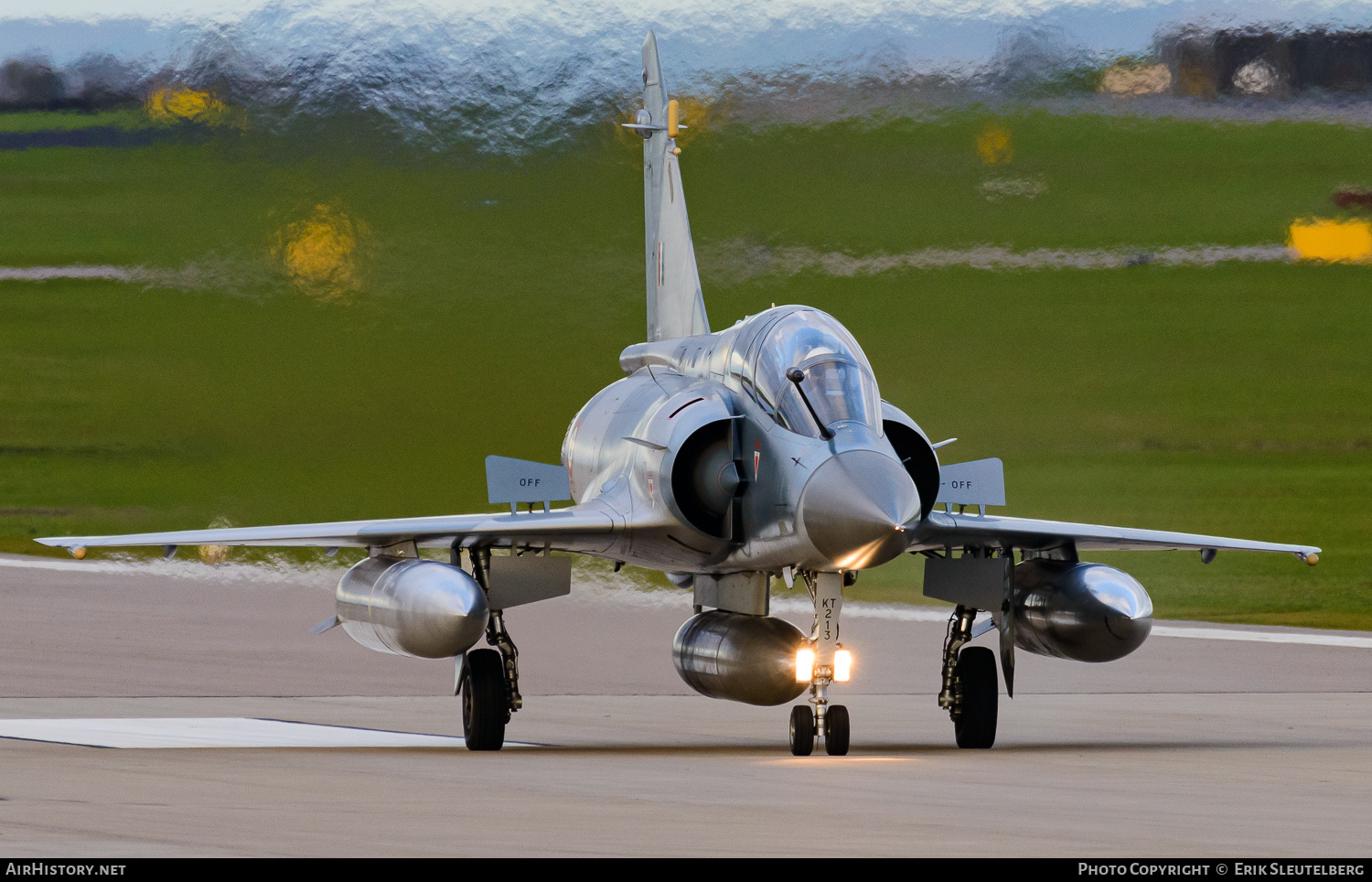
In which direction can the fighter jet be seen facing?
toward the camera
